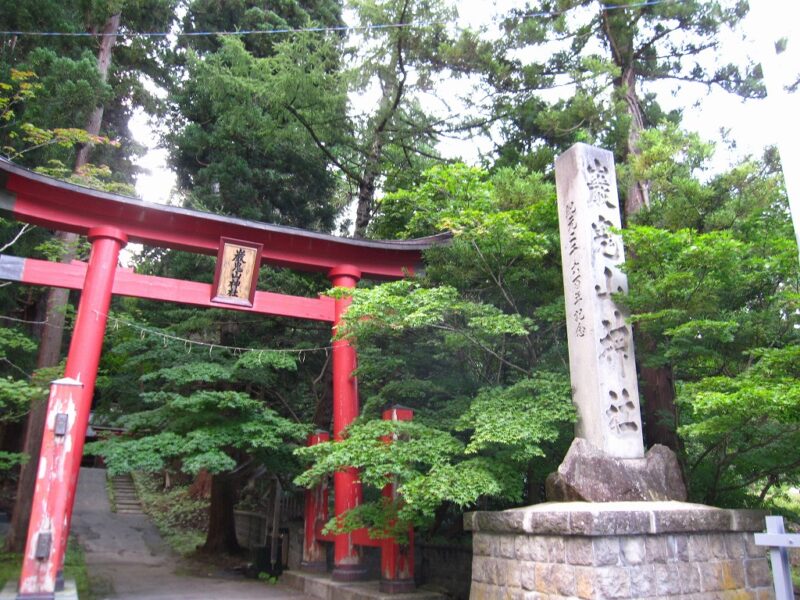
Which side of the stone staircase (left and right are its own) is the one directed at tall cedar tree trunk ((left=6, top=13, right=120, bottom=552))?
front

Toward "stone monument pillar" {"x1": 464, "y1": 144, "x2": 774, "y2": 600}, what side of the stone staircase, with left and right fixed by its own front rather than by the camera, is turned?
front

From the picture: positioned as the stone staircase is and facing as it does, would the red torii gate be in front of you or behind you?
in front

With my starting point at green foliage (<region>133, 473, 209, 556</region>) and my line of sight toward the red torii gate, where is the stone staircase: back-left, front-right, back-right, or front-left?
back-right

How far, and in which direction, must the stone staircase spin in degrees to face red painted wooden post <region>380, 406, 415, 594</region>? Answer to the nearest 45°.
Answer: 0° — it already faces it

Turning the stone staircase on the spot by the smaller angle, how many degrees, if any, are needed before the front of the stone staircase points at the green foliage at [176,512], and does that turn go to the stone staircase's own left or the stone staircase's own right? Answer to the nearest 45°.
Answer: approximately 45° to the stone staircase's own left

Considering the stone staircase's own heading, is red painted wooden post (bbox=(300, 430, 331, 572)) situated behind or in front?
in front

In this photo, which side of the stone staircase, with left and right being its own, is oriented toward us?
front

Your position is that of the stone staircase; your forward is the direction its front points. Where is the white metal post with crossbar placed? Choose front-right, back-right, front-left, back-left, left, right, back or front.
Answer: front

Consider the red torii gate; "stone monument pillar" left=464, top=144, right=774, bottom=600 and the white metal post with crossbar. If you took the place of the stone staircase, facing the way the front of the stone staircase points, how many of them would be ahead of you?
3
